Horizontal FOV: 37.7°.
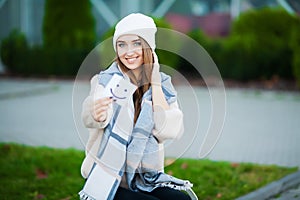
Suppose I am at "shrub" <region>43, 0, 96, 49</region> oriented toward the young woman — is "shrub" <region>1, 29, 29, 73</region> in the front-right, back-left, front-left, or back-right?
back-right

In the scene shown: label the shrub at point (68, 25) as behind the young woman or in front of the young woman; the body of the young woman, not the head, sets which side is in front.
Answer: behind

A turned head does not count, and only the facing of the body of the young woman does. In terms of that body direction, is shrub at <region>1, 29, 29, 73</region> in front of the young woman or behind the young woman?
behind

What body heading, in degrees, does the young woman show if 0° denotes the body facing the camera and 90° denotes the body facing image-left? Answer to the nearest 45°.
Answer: approximately 0°

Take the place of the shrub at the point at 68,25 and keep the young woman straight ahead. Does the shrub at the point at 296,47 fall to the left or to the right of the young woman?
left

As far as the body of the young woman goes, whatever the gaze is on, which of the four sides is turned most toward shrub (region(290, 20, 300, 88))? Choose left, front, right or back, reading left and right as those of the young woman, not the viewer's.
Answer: back
